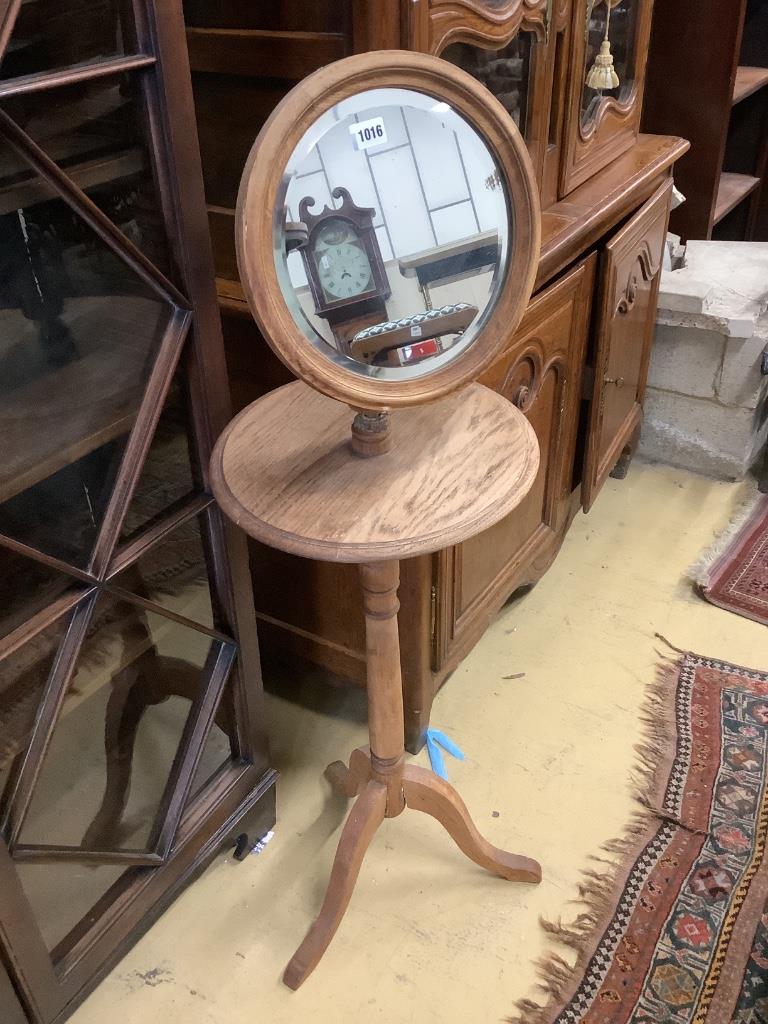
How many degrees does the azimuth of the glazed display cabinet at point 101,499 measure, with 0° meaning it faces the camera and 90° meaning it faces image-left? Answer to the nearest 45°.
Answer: approximately 315°

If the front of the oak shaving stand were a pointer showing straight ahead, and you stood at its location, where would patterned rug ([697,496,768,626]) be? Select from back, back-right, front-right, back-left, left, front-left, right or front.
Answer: back-left

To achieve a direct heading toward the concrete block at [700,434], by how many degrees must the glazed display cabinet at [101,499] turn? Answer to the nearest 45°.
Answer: approximately 90° to its left

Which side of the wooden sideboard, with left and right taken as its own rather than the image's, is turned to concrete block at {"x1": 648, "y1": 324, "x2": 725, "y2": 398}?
left

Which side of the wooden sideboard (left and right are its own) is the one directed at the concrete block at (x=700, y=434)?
left

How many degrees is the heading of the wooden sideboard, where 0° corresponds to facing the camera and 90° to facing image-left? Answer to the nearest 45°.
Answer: approximately 315°
